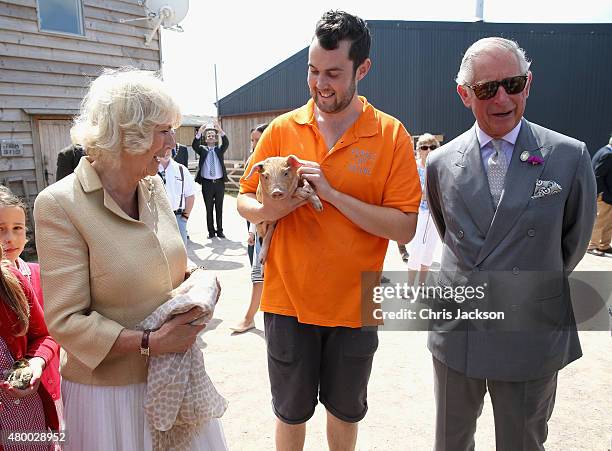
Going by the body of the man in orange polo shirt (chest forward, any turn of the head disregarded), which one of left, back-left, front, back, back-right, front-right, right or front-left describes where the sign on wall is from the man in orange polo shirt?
back-right

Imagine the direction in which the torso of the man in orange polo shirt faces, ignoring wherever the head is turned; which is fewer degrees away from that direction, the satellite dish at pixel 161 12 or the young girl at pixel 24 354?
the young girl

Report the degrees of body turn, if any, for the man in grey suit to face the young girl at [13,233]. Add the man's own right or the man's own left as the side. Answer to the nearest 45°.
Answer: approximately 90° to the man's own right

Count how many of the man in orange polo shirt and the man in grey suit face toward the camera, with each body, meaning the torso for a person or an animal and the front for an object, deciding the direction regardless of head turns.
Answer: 2

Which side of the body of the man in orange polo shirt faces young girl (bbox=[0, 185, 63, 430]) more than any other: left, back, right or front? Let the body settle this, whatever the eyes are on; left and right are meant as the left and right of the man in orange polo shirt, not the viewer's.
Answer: right

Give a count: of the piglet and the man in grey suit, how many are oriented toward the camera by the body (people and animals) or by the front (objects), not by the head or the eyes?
2

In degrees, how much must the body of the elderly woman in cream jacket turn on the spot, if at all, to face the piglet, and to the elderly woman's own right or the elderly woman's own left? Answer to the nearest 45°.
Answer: approximately 45° to the elderly woman's own left

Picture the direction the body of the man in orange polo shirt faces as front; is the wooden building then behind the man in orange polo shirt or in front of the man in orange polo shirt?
behind

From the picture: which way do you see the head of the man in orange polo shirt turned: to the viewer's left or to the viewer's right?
to the viewer's left

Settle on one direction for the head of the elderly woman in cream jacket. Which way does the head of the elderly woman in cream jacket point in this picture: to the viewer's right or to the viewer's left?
to the viewer's right
